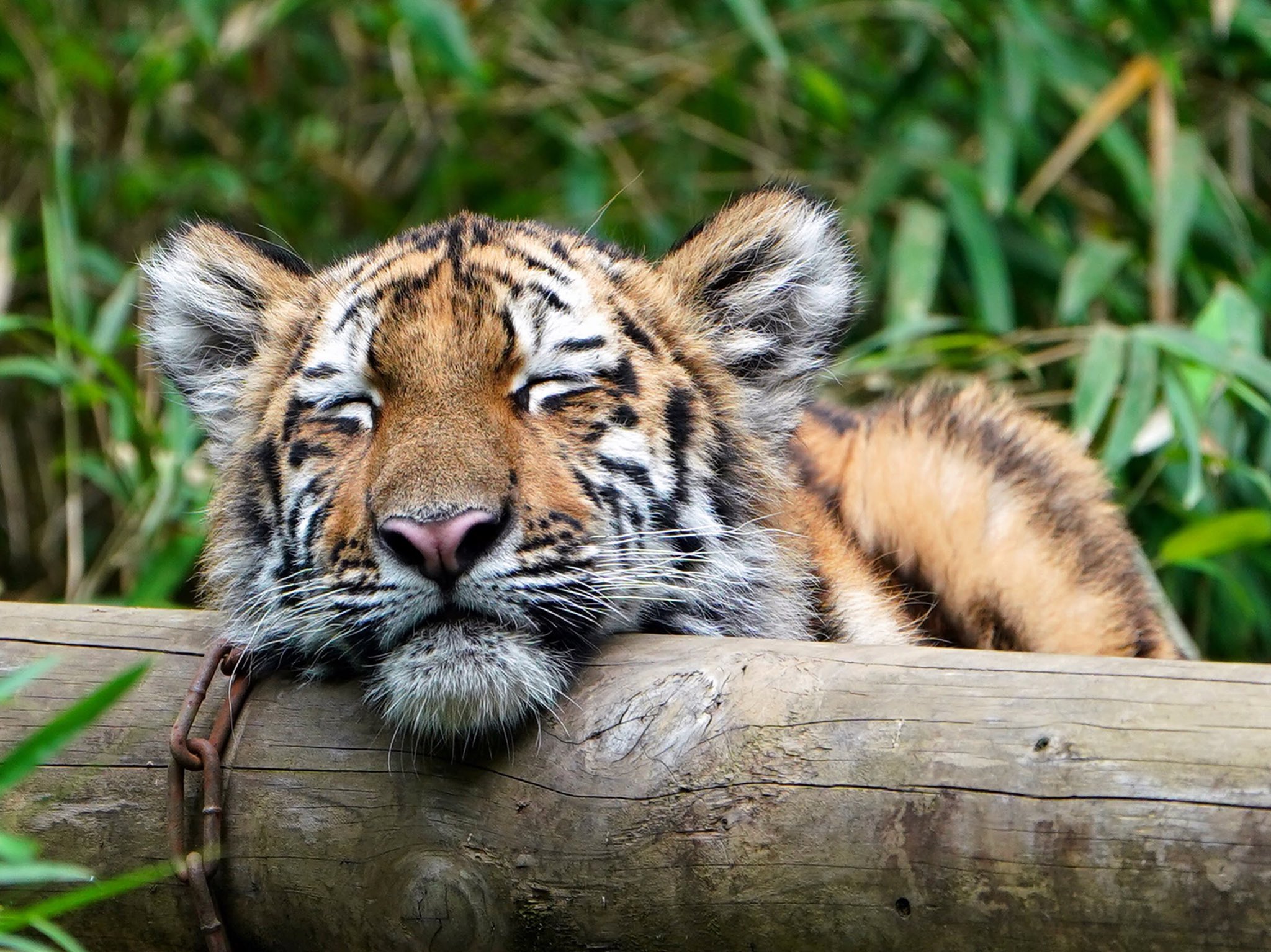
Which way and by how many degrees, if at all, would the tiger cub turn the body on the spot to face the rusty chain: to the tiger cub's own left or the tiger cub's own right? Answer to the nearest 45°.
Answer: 0° — it already faces it

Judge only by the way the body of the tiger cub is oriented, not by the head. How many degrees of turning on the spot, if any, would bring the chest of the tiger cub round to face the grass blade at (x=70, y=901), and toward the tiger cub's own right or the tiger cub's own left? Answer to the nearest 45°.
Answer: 0° — it already faces it

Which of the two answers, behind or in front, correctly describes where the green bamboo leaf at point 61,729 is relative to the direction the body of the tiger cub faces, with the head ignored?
in front

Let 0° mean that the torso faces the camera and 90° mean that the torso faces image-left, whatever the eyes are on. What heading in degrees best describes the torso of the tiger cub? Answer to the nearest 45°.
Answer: approximately 45°
